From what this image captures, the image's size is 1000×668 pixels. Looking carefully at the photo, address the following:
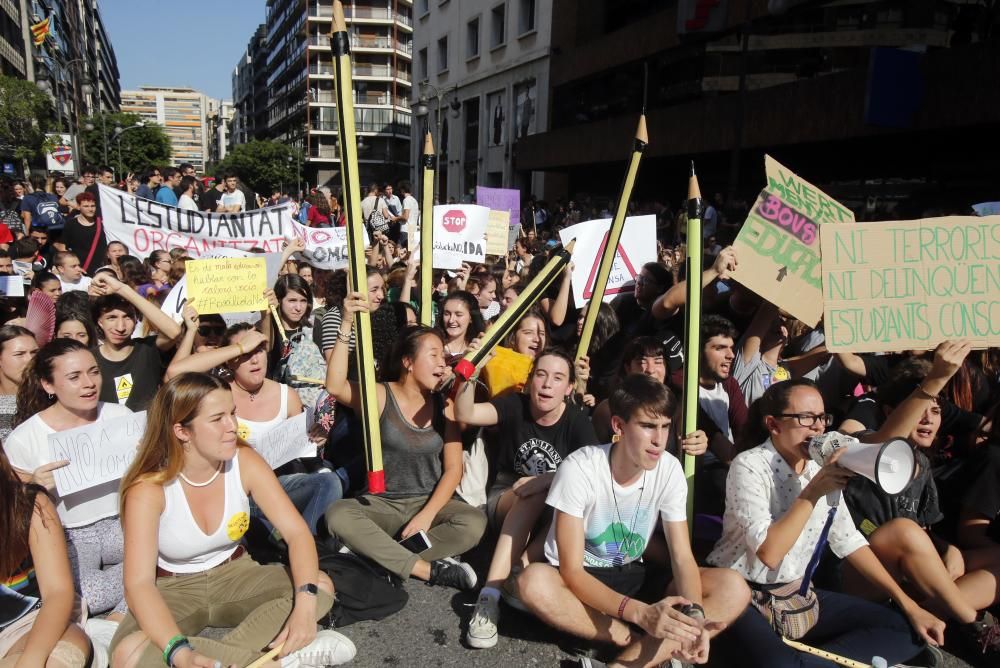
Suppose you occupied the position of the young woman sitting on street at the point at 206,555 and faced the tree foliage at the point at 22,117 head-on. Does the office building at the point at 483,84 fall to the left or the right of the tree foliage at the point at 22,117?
right

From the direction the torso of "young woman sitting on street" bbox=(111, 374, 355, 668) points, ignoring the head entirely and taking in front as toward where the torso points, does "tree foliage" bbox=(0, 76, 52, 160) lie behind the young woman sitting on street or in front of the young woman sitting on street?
behind

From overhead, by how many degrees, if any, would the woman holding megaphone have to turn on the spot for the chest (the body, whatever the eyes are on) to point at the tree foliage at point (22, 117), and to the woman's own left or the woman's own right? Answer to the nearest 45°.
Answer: approximately 180°

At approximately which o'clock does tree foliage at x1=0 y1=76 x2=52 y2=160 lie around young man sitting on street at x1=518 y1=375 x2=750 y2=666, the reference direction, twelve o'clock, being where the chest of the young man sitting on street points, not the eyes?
The tree foliage is roughly at 6 o'clock from the young man sitting on street.

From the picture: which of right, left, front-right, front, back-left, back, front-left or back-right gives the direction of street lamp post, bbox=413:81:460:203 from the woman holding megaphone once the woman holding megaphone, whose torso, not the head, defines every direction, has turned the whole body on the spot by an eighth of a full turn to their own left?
back-left

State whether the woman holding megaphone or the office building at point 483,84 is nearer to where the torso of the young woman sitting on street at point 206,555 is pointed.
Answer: the woman holding megaphone

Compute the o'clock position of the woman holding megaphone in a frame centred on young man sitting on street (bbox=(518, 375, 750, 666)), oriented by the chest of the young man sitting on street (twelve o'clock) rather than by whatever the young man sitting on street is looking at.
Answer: The woman holding megaphone is roughly at 10 o'clock from the young man sitting on street.

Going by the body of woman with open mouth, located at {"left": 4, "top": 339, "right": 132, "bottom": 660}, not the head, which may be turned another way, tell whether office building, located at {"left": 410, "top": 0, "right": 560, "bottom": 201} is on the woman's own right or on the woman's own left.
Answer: on the woman's own left

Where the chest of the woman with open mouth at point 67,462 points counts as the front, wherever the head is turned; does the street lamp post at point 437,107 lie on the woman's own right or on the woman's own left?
on the woman's own left
